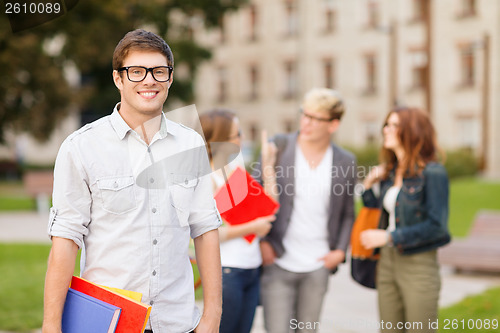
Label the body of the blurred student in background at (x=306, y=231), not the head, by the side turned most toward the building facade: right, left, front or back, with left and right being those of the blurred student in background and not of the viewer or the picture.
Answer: back

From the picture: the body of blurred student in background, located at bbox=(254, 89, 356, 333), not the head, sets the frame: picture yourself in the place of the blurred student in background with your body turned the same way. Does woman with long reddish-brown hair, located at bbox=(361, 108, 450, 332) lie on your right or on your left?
on your left

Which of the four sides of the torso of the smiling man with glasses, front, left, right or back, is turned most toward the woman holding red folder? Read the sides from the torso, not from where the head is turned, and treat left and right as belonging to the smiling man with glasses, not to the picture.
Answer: back

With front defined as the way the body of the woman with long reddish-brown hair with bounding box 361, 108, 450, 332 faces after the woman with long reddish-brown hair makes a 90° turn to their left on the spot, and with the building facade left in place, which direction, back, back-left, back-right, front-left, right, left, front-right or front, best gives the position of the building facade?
back-left

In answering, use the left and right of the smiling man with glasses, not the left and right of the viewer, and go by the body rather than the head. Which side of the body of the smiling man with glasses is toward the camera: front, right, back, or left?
front

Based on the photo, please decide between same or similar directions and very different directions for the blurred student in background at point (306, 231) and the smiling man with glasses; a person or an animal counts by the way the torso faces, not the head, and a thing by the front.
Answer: same or similar directions

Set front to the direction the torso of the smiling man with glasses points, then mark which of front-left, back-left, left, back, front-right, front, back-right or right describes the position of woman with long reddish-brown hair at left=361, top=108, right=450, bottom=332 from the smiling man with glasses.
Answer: back-left

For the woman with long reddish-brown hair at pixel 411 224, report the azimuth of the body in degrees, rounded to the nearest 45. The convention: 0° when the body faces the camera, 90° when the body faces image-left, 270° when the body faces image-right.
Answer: approximately 45°

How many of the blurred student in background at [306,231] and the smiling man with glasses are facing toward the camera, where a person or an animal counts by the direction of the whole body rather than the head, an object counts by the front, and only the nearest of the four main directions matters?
2

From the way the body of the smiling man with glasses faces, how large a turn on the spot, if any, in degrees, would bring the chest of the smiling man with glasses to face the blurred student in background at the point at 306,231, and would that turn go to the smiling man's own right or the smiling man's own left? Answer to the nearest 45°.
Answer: approximately 135° to the smiling man's own left

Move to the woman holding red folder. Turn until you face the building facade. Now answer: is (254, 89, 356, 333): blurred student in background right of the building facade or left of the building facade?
right

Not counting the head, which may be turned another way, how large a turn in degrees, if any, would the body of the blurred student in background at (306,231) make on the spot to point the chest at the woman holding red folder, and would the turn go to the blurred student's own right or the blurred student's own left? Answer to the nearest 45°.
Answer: approximately 45° to the blurred student's own right

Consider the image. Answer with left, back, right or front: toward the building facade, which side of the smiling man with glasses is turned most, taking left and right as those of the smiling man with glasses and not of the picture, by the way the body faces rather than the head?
back

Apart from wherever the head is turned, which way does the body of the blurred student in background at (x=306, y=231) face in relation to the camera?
toward the camera

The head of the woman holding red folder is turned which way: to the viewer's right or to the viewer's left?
to the viewer's right
